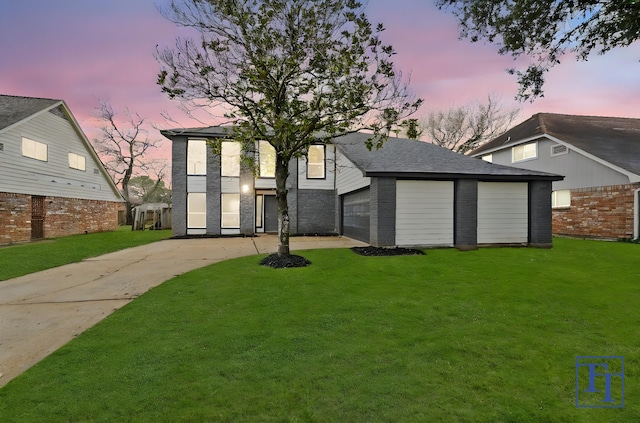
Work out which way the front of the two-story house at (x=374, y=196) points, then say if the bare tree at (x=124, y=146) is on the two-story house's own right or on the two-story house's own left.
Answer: on the two-story house's own right

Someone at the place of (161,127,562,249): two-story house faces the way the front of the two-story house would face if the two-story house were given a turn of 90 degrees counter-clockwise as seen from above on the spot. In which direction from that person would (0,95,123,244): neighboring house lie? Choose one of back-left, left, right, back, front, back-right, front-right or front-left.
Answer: back

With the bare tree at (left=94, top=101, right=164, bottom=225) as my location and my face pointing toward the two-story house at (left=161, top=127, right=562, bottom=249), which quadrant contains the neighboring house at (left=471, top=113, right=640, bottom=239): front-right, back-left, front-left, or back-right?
front-left

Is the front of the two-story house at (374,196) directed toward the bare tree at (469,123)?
no

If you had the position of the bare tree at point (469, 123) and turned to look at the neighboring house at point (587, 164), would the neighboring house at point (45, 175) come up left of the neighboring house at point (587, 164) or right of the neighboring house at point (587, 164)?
right

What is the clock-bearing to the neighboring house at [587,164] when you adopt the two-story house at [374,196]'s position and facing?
The neighboring house is roughly at 8 o'clock from the two-story house.

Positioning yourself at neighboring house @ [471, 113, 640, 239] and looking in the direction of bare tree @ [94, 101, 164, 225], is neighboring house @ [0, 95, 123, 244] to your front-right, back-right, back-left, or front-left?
front-left

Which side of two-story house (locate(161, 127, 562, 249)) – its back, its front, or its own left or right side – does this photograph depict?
front
